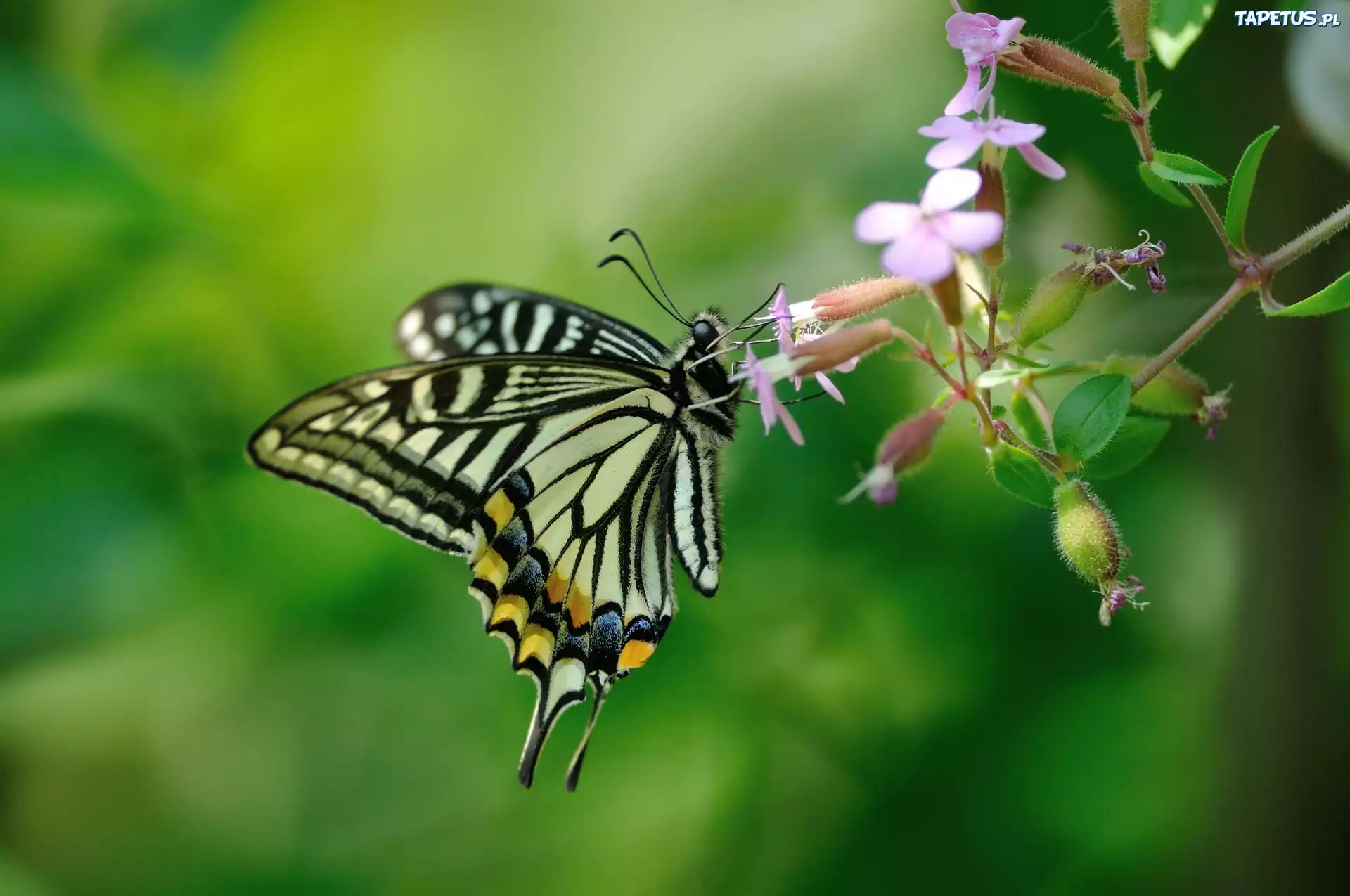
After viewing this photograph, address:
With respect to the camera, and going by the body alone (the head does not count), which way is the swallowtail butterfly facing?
to the viewer's right

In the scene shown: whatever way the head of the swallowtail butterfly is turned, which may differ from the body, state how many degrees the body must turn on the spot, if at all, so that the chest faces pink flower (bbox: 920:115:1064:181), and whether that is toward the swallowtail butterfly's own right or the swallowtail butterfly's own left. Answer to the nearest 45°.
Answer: approximately 45° to the swallowtail butterfly's own right

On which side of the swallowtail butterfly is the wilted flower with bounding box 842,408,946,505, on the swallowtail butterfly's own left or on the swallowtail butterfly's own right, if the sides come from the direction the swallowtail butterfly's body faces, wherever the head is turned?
on the swallowtail butterfly's own right

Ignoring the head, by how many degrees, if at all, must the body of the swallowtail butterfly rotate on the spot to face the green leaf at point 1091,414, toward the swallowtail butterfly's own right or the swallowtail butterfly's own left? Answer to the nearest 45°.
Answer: approximately 45° to the swallowtail butterfly's own right
